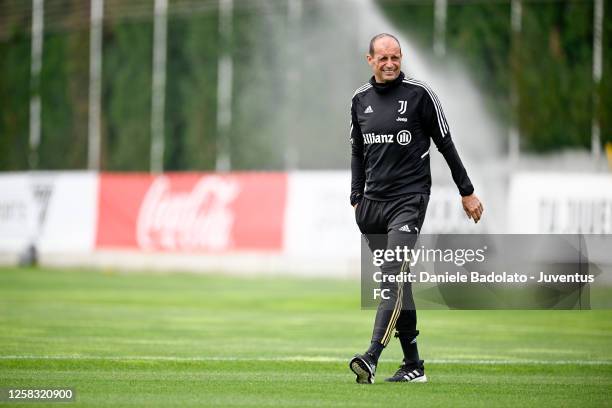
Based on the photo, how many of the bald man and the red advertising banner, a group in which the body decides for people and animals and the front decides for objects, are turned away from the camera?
0

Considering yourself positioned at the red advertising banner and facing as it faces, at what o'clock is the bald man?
The bald man is roughly at 12 o'clock from the red advertising banner.

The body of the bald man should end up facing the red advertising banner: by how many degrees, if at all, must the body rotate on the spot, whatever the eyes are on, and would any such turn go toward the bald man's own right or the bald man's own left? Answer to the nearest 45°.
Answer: approximately 135° to the bald man's own right

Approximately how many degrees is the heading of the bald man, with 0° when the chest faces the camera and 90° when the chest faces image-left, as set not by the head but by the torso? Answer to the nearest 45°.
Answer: approximately 45°

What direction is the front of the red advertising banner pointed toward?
toward the camera
